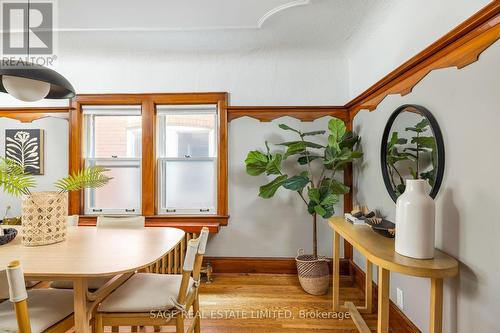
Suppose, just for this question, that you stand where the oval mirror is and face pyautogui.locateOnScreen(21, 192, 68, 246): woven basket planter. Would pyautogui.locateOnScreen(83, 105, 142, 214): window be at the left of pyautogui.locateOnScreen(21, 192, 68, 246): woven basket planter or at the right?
right

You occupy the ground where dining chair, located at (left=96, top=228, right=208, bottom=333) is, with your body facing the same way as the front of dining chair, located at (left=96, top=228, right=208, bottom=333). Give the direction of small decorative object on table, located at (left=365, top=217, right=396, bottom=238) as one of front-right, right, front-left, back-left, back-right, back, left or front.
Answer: back

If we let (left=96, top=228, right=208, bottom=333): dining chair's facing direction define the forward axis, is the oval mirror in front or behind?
behind

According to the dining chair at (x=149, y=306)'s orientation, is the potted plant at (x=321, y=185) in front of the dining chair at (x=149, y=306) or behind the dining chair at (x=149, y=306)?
behind

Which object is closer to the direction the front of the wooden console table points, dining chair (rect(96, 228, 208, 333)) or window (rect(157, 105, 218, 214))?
the dining chair

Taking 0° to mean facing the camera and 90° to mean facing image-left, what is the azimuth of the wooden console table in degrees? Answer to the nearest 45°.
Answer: approximately 45°

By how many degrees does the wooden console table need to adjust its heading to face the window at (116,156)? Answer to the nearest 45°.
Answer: approximately 45° to its right

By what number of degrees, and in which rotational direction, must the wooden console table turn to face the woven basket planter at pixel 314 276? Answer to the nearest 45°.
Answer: approximately 90° to its right

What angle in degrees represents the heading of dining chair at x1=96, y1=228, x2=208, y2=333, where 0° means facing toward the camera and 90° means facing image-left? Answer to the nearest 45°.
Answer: approximately 90°
